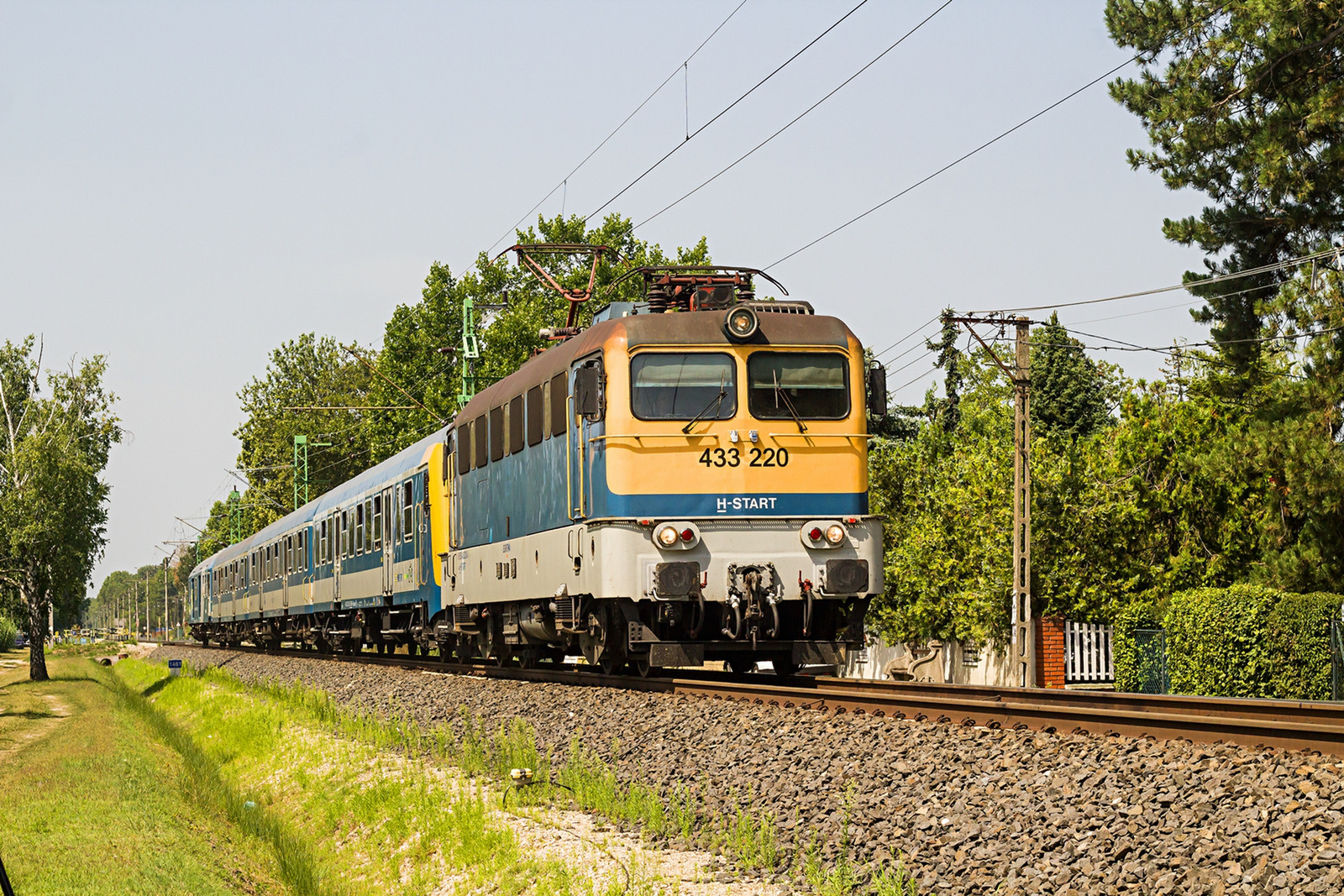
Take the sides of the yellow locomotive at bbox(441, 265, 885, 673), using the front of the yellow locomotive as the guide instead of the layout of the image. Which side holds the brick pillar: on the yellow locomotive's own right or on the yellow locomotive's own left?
on the yellow locomotive's own left

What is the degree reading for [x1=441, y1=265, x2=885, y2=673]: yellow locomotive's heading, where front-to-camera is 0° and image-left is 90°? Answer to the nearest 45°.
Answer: approximately 315°

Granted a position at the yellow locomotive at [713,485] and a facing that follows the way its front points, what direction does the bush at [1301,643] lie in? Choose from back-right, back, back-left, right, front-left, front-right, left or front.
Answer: left

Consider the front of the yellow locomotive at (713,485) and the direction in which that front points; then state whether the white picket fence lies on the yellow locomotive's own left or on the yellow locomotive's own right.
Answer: on the yellow locomotive's own left

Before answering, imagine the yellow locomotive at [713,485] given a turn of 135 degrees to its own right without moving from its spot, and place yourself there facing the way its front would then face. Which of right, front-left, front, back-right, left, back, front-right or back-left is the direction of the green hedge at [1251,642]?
back-right
